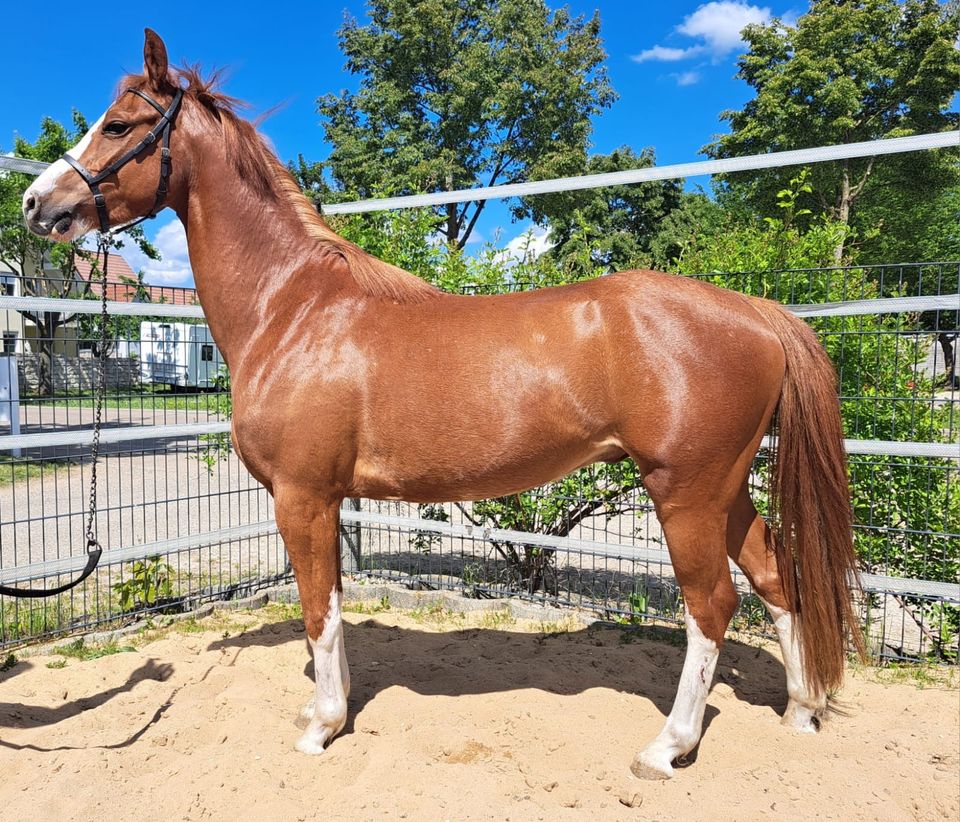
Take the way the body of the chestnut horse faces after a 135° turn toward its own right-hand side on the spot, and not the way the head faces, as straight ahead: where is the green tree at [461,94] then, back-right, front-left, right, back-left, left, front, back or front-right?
front-left

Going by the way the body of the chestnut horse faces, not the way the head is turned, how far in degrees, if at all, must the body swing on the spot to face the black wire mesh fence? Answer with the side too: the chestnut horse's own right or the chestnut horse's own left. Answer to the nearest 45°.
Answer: approximately 135° to the chestnut horse's own right

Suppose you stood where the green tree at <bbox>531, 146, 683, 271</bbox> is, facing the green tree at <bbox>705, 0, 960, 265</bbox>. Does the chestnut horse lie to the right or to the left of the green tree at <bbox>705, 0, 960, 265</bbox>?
right

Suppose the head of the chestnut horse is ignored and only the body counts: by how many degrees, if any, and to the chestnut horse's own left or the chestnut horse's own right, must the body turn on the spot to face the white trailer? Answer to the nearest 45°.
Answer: approximately 45° to the chestnut horse's own right

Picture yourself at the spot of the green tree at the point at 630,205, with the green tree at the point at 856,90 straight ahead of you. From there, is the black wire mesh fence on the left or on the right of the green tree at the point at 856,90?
right

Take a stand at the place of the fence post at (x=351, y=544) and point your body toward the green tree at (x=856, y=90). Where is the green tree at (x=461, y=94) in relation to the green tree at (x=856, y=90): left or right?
left

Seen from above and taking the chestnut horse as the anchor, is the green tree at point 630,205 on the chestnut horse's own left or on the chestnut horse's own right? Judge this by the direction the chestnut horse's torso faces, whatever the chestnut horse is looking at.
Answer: on the chestnut horse's own right

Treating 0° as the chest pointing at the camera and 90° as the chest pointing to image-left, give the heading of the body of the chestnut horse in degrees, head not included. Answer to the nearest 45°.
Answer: approximately 90°

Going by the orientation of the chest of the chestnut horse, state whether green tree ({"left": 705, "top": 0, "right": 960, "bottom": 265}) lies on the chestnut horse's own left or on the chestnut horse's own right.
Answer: on the chestnut horse's own right

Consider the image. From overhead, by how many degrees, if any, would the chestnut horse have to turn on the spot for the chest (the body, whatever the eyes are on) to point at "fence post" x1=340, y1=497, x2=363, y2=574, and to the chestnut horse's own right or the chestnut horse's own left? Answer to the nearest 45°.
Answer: approximately 90° to the chestnut horse's own right

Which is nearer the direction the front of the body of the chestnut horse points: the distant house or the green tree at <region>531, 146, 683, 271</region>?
the distant house

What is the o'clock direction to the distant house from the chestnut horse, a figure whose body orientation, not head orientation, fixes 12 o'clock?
The distant house is roughly at 1 o'clock from the chestnut horse.
